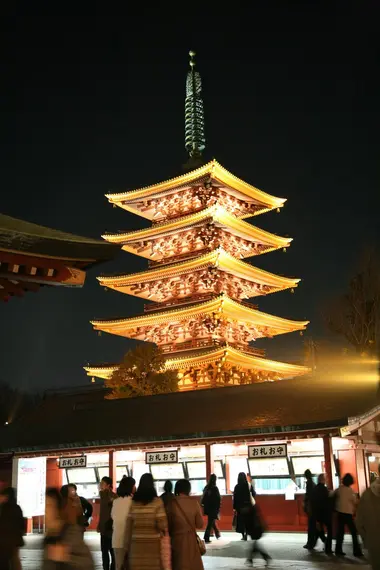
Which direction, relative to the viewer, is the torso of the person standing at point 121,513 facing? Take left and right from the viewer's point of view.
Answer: facing away from the viewer and to the right of the viewer

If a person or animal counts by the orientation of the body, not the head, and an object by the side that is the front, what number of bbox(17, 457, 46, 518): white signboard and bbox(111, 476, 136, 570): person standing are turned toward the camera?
1

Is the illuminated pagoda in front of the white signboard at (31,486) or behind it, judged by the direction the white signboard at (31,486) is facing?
behind

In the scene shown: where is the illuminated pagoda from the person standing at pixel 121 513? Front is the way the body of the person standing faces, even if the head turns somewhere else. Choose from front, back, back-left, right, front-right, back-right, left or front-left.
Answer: front-left

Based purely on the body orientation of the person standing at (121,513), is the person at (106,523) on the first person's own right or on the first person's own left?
on the first person's own left

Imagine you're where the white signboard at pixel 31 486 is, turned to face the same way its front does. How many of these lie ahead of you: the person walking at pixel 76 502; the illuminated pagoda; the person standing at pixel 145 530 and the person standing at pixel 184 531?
3

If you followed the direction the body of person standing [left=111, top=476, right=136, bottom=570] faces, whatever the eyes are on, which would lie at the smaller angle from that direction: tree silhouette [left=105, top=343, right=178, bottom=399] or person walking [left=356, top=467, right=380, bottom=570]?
the tree silhouette

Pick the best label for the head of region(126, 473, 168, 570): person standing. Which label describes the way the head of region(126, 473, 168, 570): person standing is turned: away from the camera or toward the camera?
away from the camera

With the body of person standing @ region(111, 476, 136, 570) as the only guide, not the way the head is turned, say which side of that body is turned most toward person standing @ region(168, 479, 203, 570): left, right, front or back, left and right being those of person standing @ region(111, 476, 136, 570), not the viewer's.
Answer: right

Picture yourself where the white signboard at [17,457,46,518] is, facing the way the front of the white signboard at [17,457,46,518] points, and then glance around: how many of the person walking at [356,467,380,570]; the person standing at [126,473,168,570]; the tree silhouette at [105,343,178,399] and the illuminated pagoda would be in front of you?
2

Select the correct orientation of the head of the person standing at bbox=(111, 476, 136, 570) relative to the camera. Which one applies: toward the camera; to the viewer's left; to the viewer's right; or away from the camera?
away from the camera

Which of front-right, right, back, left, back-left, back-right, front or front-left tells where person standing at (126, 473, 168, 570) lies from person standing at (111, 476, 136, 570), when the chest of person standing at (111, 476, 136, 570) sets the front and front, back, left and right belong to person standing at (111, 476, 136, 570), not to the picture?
back-right
